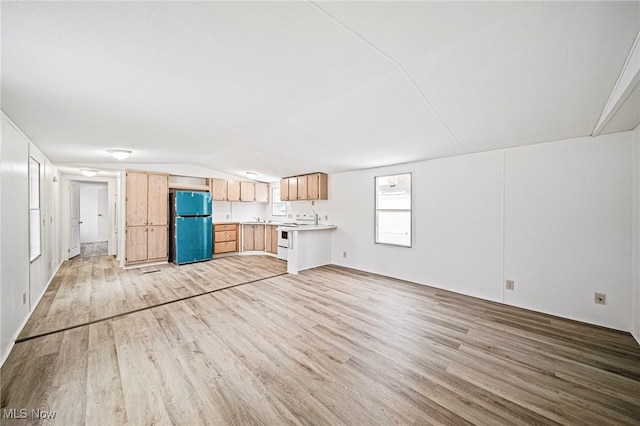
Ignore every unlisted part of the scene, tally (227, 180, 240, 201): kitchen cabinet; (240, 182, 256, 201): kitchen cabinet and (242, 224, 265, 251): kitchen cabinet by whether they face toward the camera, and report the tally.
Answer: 3

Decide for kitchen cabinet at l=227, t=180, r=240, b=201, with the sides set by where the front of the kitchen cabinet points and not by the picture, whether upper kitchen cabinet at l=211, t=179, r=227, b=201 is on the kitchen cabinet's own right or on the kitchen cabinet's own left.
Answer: on the kitchen cabinet's own right

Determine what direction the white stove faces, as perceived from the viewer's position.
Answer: facing the viewer and to the left of the viewer

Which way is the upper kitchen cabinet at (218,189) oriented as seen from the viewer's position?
toward the camera

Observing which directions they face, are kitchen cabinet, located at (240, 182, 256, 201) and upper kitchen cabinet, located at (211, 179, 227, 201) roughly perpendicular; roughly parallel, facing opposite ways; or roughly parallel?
roughly parallel

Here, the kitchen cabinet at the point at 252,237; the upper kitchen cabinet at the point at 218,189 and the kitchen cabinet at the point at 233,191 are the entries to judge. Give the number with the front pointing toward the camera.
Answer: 3

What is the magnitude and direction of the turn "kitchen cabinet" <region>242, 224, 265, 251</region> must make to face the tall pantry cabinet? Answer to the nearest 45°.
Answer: approximately 90° to its right

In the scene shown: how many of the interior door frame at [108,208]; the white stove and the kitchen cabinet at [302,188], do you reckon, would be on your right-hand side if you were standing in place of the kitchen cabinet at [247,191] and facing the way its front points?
1

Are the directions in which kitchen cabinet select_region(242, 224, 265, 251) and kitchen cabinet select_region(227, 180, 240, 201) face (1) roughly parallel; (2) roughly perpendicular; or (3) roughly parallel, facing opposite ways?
roughly parallel

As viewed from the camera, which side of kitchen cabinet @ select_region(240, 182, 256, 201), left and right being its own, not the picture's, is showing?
front

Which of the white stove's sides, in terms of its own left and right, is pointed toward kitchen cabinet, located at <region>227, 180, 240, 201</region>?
right

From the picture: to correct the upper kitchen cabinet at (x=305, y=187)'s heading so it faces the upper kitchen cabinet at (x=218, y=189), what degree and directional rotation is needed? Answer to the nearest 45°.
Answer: approximately 45° to its right

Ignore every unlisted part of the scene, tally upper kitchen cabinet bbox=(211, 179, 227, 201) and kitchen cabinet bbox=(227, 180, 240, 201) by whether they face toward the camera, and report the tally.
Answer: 2

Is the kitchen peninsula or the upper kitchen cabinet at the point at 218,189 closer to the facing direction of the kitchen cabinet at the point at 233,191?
the kitchen peninsula

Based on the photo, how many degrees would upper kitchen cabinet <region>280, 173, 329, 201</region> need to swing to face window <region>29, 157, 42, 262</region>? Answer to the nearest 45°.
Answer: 0° — it already faces it

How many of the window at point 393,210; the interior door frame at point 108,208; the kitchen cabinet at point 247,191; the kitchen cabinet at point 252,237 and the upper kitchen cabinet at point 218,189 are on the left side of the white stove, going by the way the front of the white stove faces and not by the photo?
1

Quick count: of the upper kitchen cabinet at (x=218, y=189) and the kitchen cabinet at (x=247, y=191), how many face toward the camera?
2
